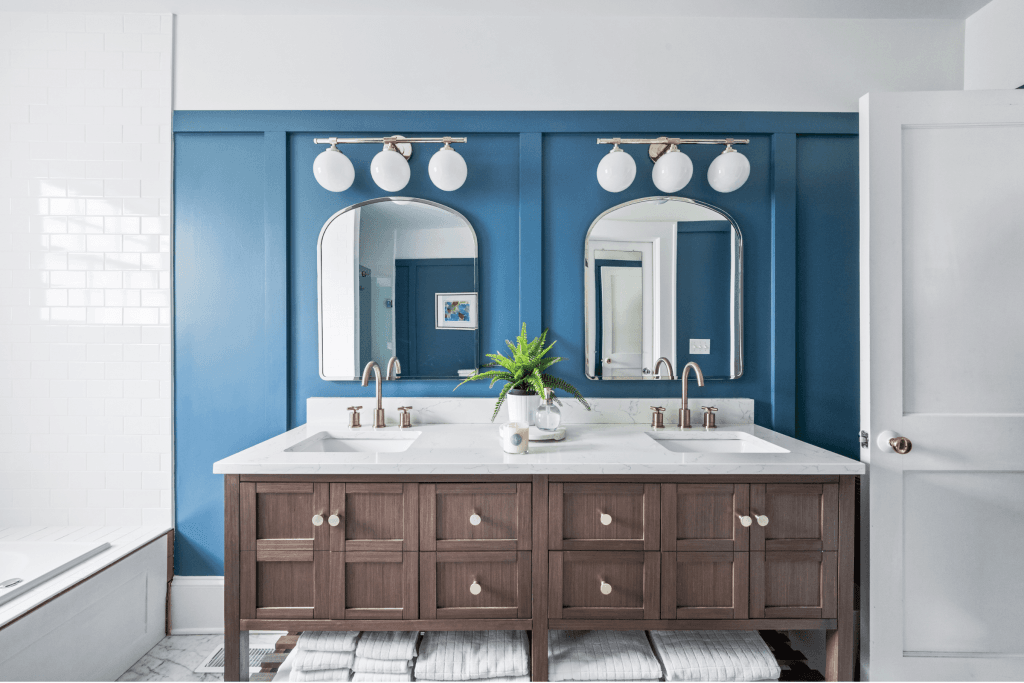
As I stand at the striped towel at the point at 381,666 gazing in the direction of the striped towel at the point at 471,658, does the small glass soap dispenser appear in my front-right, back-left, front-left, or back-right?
front-left

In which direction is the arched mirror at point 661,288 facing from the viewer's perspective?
toward the camera

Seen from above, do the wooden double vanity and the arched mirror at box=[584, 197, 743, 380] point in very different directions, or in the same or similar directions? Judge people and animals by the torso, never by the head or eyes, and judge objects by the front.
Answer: same or similar directions

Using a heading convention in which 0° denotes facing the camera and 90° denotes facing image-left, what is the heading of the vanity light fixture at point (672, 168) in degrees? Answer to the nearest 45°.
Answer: approximately 0°

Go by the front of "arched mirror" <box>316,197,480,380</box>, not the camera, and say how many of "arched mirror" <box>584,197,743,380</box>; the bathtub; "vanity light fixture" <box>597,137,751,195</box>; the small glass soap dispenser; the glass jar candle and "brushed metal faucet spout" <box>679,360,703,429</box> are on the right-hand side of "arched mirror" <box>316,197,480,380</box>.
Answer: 1

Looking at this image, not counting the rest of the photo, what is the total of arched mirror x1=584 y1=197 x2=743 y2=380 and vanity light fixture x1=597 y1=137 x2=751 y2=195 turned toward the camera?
2

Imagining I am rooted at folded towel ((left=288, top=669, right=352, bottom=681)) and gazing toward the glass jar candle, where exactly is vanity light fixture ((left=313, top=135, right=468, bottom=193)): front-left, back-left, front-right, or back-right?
front-left

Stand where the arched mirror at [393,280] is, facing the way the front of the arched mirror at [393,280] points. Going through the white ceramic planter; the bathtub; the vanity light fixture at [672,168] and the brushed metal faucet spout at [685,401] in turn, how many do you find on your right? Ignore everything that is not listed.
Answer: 1

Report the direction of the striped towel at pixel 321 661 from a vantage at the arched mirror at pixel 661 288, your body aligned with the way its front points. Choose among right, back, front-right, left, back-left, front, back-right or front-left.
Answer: front-right

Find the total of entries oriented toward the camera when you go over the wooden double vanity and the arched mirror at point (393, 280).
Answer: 2

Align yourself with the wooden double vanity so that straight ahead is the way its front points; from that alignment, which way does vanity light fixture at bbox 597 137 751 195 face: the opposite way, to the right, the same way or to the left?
the same way

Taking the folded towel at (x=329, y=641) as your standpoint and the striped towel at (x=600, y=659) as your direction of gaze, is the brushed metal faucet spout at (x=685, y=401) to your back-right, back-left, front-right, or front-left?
front-left

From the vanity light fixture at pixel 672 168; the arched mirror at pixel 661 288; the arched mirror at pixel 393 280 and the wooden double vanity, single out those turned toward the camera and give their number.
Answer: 4

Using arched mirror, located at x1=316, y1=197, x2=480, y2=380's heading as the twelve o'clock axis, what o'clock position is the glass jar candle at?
The glass jar candle is roughly at 11 o'clock from the arched mirror.

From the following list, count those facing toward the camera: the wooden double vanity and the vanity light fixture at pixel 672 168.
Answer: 2

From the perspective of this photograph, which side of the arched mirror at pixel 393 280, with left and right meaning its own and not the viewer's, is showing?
front
